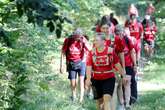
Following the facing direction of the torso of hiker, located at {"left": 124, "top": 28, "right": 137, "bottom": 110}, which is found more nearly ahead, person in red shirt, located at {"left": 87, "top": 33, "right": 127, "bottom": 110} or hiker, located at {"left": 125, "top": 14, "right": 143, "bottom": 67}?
the person in red shirt

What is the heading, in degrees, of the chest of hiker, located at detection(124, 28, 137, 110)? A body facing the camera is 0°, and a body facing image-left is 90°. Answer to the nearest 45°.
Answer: approximately 0°

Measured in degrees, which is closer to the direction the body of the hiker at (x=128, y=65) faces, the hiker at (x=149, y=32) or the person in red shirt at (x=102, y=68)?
the person in red shirt

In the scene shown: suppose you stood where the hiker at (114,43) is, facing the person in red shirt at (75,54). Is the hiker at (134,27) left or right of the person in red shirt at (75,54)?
right

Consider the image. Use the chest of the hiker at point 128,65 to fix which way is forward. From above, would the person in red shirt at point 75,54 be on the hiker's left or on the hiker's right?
on the hiker's right

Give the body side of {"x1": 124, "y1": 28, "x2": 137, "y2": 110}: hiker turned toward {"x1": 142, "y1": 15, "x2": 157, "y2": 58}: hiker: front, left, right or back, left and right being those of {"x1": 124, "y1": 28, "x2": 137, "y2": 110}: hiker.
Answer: back

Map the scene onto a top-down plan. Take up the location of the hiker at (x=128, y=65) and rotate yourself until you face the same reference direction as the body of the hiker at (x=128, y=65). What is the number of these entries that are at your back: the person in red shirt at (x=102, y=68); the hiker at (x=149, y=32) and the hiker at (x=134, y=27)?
2

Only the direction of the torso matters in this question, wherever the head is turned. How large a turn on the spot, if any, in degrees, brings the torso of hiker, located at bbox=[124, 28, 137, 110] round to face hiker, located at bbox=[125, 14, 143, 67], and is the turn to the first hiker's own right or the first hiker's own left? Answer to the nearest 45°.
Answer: approximately 180°
